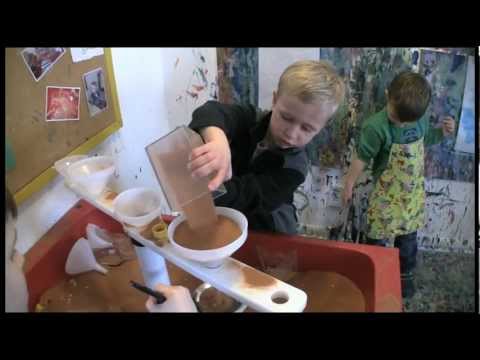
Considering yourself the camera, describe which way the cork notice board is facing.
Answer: facing the viewer and to the right of the viewer

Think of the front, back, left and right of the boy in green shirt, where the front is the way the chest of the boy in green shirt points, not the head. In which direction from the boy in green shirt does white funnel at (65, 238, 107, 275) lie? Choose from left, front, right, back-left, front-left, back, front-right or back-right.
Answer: right

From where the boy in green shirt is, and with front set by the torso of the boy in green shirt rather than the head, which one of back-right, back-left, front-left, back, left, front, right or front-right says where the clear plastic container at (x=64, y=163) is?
right

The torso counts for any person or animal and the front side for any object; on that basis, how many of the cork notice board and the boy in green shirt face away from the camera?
0
